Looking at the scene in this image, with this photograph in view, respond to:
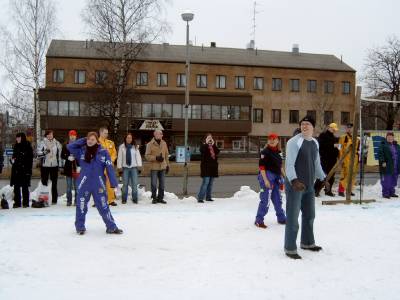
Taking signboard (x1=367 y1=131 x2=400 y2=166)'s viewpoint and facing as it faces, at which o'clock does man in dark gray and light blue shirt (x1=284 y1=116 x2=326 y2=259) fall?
The man in dark gray and light blue shirt is roughly at 12 o'clock from the signboard.

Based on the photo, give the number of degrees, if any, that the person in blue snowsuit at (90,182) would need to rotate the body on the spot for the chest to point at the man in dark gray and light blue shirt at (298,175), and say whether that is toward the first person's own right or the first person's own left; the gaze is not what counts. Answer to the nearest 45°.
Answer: approximately 45° to the first person's own left

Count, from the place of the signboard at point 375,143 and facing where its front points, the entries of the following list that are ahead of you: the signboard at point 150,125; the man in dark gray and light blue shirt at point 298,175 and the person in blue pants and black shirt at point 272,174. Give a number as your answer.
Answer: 2

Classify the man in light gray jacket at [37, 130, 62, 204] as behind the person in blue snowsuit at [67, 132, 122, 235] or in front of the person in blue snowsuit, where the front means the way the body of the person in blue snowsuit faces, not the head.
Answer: behind

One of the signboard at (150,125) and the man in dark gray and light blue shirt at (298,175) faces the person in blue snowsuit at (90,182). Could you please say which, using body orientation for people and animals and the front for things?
the signboard

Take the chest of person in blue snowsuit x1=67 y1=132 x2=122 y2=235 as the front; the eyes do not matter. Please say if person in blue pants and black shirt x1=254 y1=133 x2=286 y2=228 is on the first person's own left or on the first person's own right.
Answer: on the first person's own left

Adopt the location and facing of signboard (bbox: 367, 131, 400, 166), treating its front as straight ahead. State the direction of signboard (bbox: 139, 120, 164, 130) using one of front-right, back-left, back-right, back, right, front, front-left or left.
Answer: back-right

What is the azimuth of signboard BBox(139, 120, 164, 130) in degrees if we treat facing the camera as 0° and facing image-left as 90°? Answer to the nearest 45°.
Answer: approximately 0°

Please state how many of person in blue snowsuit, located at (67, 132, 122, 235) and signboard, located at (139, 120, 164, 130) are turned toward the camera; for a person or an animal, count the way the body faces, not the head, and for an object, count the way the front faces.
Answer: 2

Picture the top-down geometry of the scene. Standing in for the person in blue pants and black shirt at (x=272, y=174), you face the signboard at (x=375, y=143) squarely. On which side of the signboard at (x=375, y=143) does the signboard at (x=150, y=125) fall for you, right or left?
left
